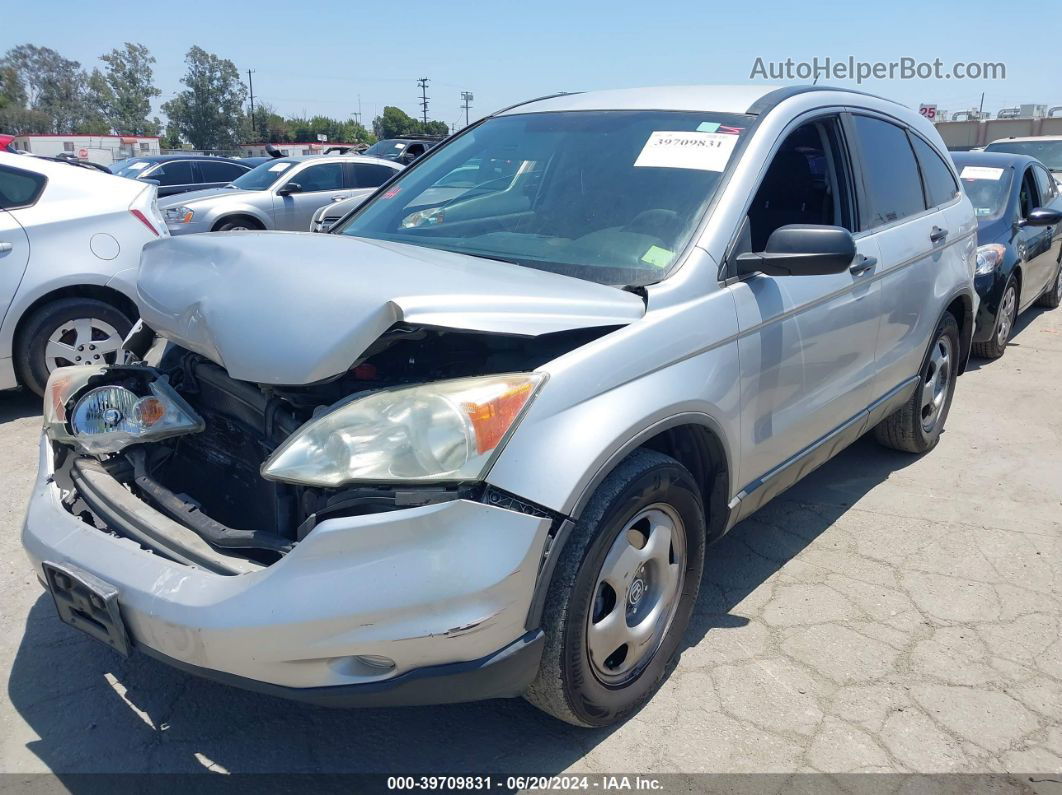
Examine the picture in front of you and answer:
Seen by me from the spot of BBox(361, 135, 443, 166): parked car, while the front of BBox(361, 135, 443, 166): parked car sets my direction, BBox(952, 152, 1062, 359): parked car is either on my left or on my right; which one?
on my left

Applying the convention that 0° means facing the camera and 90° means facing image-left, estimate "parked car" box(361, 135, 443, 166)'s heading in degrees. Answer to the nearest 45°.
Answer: approximately 45°

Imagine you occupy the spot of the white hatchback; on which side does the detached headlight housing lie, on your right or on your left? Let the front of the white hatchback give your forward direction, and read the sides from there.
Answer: on your left

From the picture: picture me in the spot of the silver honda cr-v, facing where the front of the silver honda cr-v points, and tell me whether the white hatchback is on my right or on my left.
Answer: on my right

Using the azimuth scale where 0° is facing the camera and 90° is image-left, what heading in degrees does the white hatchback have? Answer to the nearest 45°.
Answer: approximately 90°

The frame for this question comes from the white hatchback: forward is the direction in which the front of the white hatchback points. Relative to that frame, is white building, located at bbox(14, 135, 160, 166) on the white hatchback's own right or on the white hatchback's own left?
on the white hatchback's own right

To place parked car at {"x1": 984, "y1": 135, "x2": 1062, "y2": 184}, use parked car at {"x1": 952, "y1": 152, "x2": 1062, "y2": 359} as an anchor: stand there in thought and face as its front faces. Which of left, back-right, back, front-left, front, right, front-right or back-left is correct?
back-right

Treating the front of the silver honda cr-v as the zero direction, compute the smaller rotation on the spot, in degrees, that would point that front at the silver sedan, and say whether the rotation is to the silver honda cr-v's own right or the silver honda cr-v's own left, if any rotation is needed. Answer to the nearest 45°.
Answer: approximately 135° to the silver honda cr-v's own right
